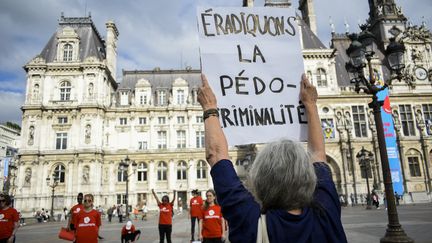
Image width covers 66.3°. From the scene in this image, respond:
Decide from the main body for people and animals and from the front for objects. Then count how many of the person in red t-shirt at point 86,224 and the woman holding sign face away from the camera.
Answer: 1

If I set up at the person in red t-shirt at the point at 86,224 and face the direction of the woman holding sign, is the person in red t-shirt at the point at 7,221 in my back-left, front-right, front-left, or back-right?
back-right

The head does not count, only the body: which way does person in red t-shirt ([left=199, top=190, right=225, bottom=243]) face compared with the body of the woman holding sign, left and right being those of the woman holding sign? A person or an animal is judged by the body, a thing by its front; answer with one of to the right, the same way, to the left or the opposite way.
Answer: the opposite way

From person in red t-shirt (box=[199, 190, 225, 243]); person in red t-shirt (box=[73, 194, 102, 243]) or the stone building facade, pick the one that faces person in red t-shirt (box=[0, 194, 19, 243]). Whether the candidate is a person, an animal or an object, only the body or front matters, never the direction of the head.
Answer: the stone building facade

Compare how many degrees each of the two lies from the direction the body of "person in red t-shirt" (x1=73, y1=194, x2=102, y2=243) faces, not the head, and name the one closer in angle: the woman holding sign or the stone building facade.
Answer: the woman holding sign

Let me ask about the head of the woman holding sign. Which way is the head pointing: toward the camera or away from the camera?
away from the camera

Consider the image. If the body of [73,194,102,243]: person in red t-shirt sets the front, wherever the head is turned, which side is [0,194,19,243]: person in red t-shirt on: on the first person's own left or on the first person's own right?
on the first person's own right

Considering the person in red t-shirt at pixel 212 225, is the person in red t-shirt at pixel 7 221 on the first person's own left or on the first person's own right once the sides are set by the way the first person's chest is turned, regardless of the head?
on the first person's own right

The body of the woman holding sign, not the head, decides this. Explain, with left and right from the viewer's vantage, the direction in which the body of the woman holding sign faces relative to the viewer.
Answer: facing away from the viewer

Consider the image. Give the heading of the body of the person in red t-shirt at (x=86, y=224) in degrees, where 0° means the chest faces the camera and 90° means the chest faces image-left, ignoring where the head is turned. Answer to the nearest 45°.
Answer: approximately 0°

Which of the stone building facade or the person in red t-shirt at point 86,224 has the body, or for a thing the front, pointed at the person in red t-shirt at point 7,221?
the stone building facade

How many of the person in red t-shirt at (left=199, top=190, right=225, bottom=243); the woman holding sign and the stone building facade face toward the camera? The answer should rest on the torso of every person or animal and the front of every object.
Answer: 2
